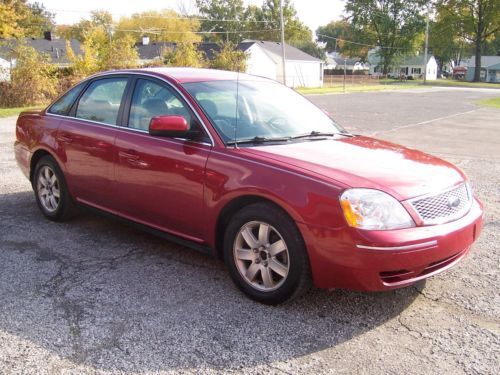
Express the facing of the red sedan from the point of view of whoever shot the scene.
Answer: facing the viewer and to the right of the viewer

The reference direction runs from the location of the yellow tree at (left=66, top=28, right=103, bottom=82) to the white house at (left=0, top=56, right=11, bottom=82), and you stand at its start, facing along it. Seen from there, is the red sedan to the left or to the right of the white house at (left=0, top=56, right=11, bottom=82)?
left

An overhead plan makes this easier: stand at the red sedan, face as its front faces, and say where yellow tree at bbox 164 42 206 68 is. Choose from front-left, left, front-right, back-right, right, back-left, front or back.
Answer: back-left

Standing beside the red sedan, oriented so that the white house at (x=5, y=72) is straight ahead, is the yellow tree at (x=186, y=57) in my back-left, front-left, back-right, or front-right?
front-right

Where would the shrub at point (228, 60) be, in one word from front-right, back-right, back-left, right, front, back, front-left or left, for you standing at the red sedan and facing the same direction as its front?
back-left

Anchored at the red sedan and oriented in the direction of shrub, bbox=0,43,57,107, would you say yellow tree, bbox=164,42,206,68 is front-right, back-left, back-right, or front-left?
front-right

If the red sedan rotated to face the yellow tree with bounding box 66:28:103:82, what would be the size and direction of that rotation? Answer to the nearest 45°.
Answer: approximately 135° to its left

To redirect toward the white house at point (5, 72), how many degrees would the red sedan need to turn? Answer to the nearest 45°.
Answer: approximately 180°

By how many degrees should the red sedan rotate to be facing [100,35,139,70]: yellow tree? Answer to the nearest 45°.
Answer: approximately 135° to its left

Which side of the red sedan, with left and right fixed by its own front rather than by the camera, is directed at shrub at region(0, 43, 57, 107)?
back
